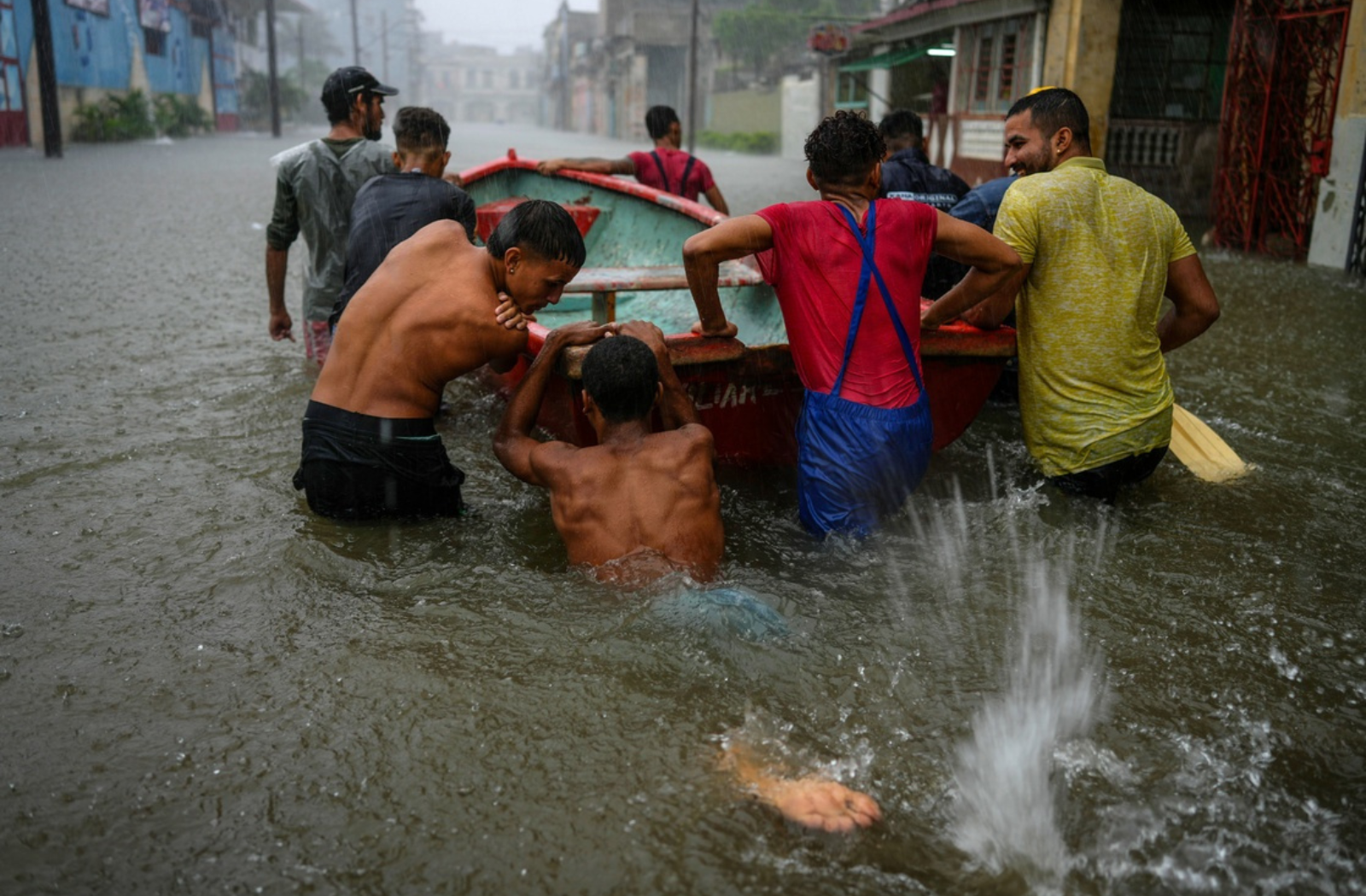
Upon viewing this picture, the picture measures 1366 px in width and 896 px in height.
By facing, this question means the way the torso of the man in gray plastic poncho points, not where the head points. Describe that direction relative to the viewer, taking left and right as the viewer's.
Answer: facing away from the viewer and to the right of the viewer

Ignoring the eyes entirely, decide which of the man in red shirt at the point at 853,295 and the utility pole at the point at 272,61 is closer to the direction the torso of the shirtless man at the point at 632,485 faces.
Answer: the utility pole

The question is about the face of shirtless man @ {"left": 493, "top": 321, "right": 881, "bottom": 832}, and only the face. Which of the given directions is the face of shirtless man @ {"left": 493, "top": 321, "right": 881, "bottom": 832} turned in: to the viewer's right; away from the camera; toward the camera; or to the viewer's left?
away from the camera

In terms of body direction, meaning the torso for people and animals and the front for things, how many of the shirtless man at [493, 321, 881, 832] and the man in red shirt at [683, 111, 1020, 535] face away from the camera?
2

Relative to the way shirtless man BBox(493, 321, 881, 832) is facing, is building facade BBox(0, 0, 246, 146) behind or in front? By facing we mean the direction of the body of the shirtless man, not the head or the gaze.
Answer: in front

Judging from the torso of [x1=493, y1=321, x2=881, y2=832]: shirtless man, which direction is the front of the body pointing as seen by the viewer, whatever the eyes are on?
away from the camera

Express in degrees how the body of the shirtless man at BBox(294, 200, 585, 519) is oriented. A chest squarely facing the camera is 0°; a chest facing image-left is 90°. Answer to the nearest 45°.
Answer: approximately 225°

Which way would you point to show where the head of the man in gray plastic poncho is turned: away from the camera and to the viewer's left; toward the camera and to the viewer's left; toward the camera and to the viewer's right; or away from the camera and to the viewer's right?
away from the camera and to the viewer's right

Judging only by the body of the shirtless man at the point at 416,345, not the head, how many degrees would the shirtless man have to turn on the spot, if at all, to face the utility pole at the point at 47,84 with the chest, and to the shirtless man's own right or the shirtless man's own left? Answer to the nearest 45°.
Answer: approximately 45° to the shirtless man's own left

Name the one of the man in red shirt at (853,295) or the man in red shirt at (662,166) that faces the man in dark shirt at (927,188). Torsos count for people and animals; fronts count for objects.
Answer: the man in red shirt at (853,295)

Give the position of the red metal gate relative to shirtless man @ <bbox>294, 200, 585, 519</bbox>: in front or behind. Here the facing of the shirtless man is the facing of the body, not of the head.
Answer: in front

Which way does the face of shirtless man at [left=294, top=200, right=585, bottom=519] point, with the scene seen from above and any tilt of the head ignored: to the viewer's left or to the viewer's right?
to the viewer's right

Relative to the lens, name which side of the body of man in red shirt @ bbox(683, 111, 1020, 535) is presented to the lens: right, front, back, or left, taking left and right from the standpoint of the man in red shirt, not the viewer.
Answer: back
